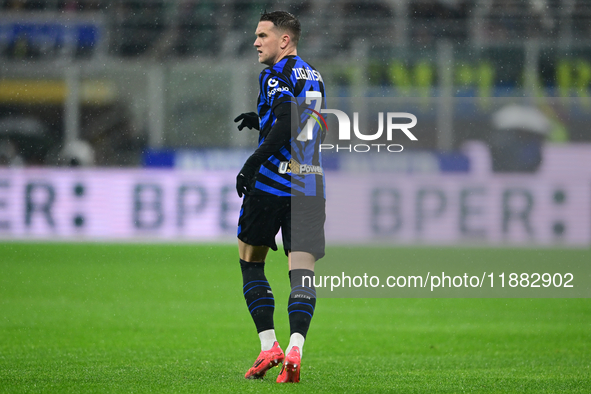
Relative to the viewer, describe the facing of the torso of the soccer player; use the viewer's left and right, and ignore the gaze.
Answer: facing away from the viewer and to the left of the viewer
